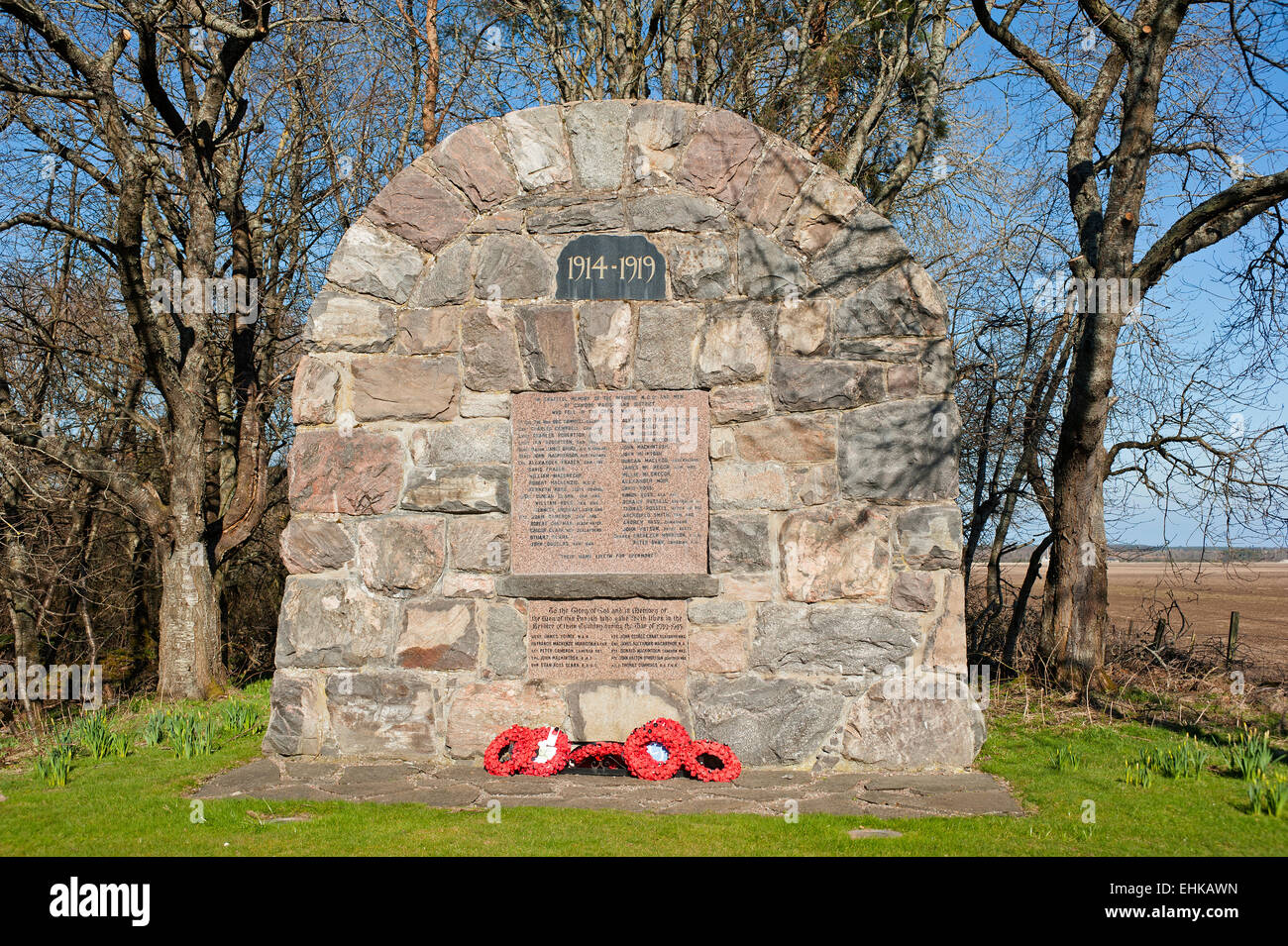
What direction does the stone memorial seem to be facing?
toward the camera

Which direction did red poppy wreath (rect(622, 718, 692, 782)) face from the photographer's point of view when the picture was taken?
facing the viewer

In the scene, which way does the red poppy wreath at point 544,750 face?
toward the camera
